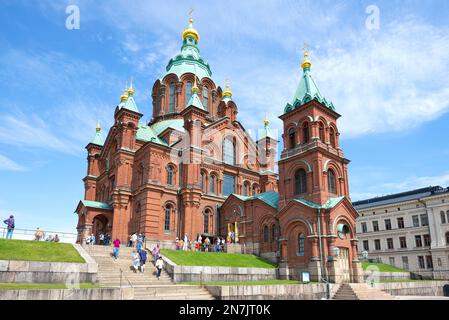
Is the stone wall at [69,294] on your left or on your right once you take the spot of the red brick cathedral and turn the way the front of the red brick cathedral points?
on your right

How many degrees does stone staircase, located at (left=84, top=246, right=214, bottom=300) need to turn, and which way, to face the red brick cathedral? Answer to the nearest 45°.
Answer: approximately 135° to its left

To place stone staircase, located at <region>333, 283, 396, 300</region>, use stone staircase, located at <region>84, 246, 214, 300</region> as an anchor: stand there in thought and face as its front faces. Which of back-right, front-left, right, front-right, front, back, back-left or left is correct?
left

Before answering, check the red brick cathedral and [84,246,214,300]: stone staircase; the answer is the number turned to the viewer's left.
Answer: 0

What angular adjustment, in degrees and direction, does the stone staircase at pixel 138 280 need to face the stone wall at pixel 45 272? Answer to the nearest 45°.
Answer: approximately 45° to its right

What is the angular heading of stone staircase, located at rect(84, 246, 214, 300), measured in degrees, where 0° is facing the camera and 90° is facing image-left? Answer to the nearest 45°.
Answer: approximately 0°

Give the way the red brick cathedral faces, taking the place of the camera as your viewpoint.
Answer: facing the viewer and to the right of the viewer

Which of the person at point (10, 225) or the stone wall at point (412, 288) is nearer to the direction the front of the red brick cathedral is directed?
the stone wall

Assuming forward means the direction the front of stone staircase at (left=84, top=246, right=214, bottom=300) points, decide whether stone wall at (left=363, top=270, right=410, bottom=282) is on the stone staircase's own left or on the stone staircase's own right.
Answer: on the stone staircase's own left

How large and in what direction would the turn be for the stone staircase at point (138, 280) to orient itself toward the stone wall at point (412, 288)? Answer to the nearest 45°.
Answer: approximately 90° to its left
